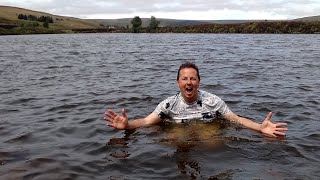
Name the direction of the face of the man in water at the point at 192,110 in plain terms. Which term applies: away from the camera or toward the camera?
toward the camera

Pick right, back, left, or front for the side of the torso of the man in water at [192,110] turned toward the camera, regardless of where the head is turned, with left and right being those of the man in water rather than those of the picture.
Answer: front
